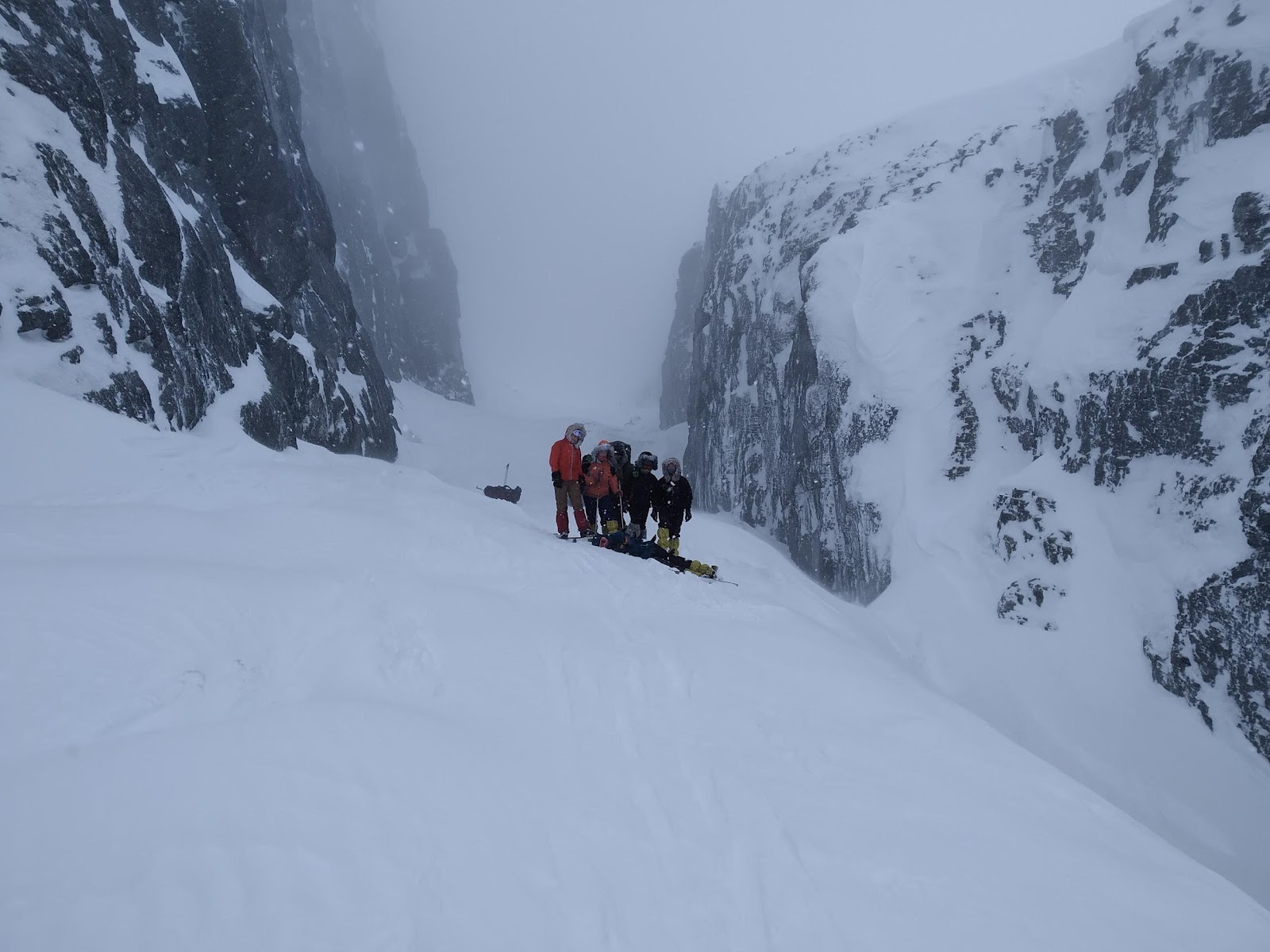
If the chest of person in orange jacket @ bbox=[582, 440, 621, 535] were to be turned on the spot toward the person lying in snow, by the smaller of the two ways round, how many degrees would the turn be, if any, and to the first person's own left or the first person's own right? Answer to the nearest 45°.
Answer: approximately 45° to the first person's own left

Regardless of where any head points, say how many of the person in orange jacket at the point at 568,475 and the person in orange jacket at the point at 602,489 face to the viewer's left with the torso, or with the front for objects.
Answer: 0

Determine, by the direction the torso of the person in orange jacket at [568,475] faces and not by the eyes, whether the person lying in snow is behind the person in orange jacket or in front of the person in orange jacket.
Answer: in front

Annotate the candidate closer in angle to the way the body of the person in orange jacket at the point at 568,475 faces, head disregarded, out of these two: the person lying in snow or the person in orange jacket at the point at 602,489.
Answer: the person lying in snow

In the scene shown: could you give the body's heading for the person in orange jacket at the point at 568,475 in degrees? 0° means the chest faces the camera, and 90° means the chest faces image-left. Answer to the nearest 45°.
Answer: approximately 315°

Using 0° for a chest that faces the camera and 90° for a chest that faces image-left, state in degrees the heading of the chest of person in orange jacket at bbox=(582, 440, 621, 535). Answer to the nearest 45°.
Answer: approximately 0°

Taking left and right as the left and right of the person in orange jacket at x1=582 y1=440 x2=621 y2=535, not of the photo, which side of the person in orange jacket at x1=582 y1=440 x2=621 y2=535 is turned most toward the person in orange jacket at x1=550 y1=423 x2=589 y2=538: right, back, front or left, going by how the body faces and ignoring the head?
right
